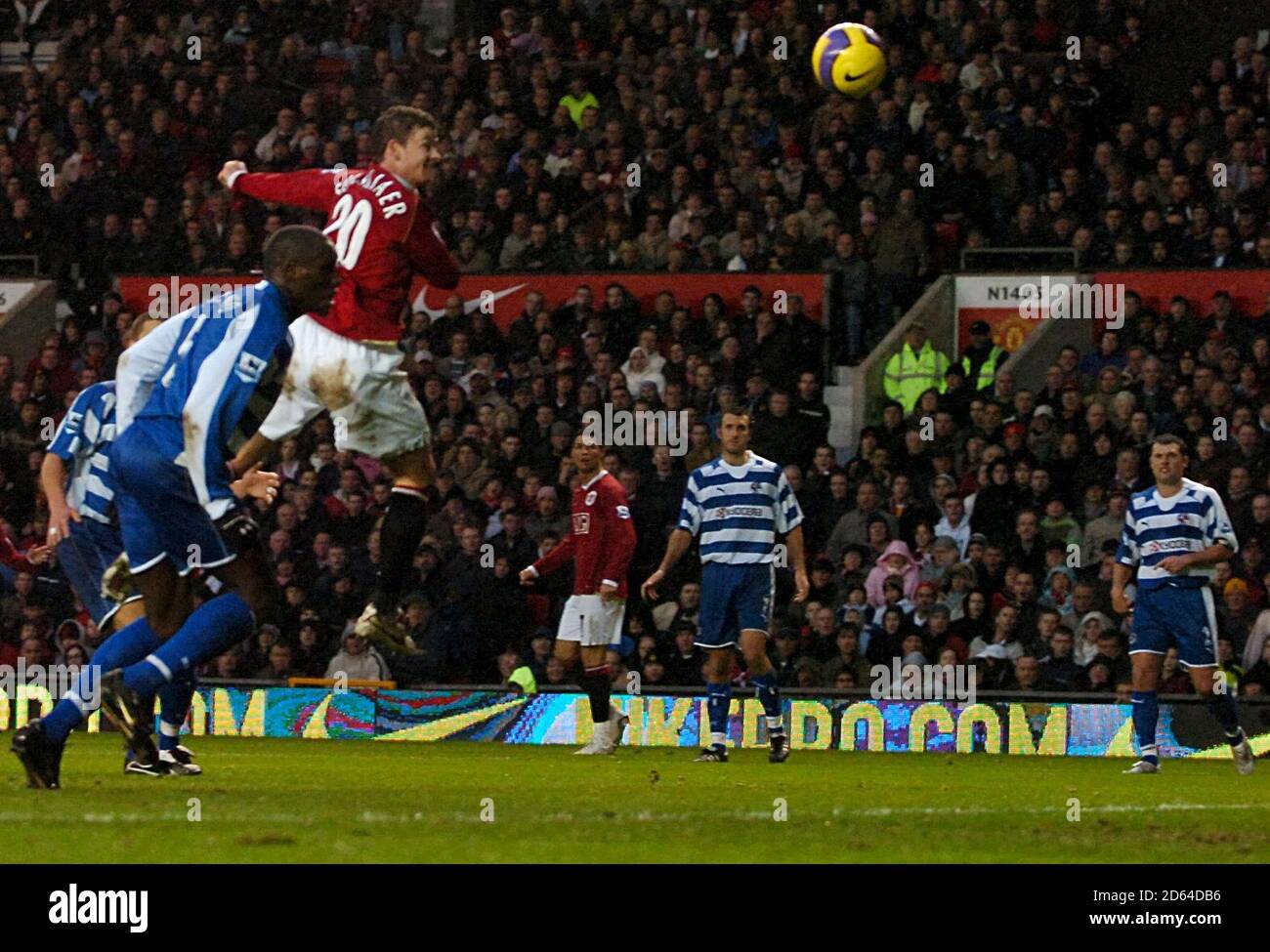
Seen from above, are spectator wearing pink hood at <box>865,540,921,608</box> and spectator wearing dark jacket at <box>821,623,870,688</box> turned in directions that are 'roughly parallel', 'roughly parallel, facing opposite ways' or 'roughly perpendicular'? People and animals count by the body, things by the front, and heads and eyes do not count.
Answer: roughly parallel

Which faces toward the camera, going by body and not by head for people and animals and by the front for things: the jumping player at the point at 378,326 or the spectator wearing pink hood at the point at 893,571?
the spectator wearing pink hood

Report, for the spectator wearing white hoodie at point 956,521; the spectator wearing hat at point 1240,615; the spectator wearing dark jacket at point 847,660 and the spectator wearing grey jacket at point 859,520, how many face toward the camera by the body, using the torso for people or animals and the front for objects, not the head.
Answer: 4

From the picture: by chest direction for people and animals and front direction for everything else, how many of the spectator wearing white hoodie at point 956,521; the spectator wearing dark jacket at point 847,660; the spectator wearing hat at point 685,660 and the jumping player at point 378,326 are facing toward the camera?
3

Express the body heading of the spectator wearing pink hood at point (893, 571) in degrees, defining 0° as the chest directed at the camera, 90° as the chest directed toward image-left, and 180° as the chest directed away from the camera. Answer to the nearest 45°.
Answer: approximately 0°

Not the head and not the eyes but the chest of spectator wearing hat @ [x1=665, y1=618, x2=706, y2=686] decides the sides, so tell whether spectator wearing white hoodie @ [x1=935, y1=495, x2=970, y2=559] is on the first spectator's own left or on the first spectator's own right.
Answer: on the first spectator's own left

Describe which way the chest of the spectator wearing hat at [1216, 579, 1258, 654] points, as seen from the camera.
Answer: toward the camera

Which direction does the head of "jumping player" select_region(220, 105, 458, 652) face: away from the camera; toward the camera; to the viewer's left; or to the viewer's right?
to the viewer's right

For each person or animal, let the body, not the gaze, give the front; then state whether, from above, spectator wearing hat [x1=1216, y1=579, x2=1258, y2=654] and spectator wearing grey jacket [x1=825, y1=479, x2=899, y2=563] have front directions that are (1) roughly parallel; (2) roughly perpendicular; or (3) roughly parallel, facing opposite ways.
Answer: roughly parallel

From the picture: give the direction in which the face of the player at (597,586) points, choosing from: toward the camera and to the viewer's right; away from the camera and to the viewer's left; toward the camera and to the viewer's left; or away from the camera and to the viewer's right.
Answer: toward the camera and to the viewer's left

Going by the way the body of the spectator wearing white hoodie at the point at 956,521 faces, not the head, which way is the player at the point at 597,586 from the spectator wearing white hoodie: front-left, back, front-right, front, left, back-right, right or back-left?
front-right

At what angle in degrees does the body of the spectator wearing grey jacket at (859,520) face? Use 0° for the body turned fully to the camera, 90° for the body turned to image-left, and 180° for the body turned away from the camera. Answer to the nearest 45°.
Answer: approximately 0°

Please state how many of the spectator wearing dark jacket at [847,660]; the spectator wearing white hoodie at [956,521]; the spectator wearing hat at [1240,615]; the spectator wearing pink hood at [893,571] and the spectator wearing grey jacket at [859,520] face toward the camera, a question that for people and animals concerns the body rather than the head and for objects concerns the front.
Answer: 5

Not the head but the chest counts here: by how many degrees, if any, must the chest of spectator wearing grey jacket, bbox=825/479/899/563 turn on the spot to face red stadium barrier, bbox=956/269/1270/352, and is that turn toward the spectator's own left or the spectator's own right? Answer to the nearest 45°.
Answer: approximately 135° to the spectator's own left

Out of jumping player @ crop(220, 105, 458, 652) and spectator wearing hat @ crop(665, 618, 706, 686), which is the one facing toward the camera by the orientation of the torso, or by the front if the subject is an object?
the spectator wearing hat
